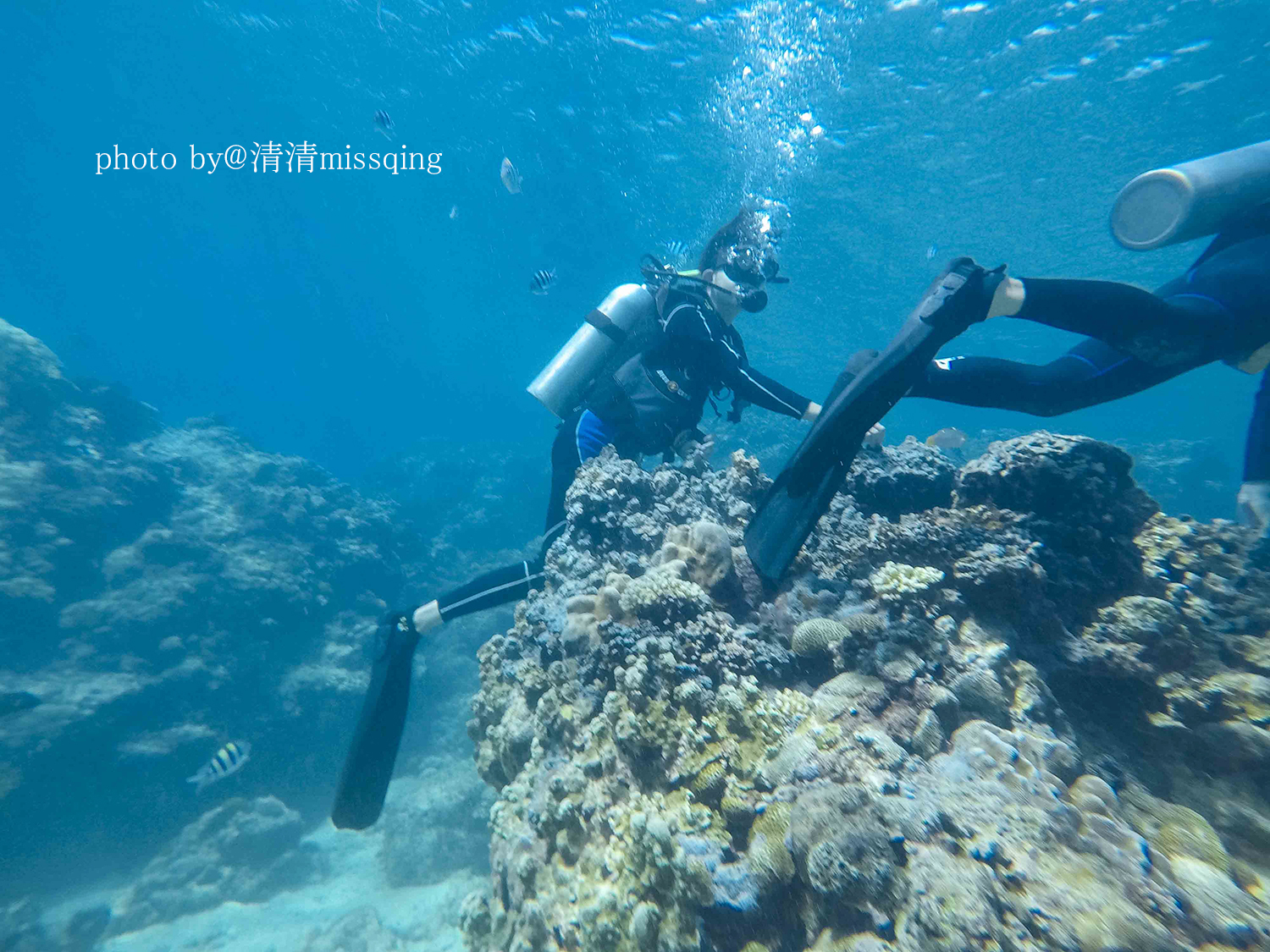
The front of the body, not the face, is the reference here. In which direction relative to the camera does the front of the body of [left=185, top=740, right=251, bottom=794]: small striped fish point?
to the viewer's right
